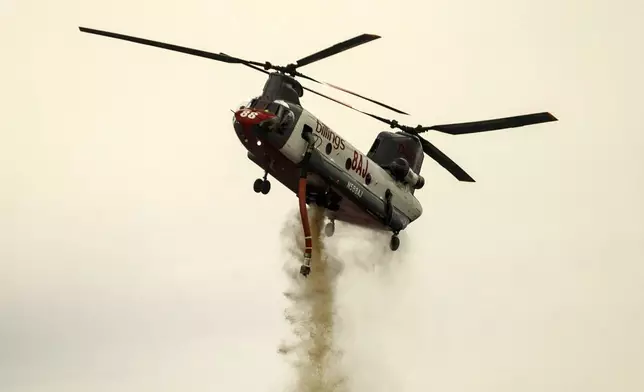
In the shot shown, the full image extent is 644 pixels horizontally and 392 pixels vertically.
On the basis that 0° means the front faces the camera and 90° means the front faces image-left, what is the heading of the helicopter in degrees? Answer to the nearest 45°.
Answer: approximately 45°
